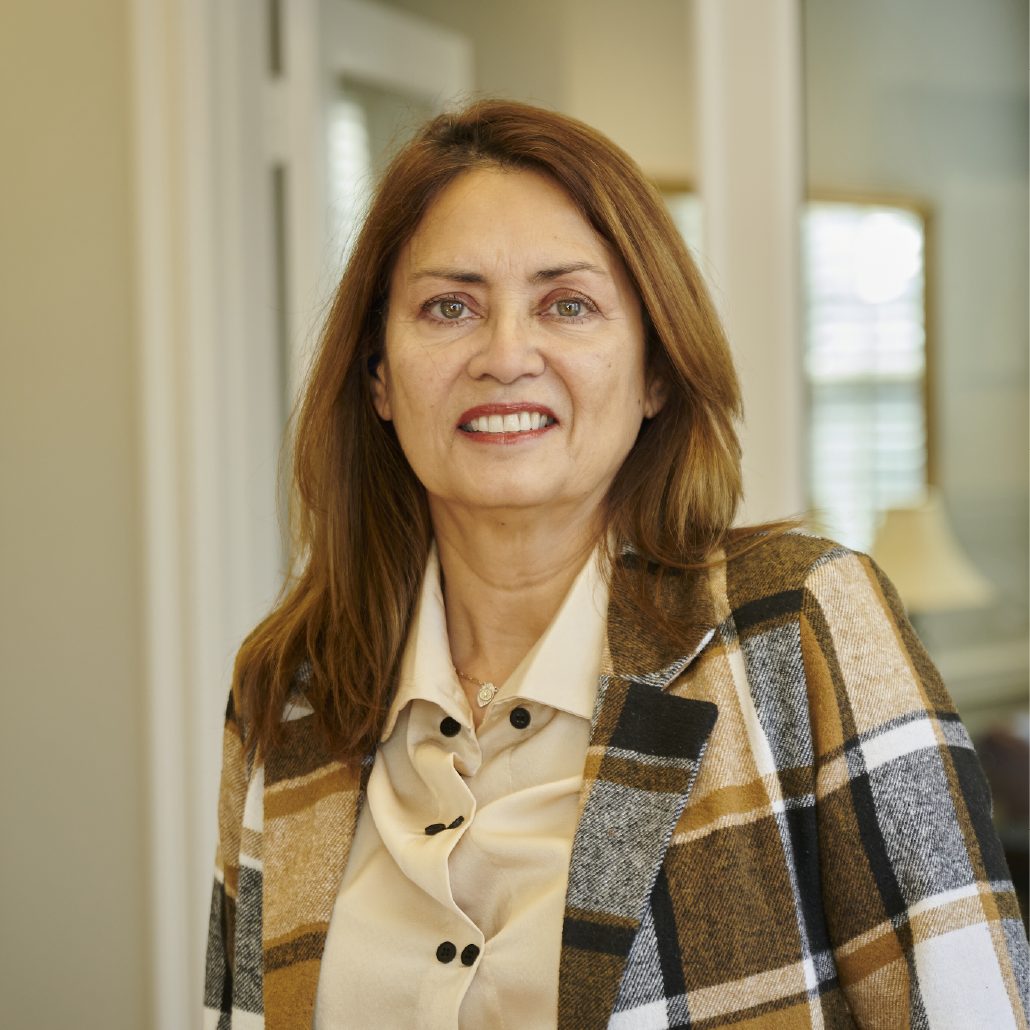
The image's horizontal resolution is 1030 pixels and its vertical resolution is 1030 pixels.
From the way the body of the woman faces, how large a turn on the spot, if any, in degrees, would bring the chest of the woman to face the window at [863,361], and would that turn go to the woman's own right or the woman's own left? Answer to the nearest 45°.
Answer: approximately 180°

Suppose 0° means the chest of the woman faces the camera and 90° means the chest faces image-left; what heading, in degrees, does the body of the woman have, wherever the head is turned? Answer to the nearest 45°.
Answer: approximately 45°
